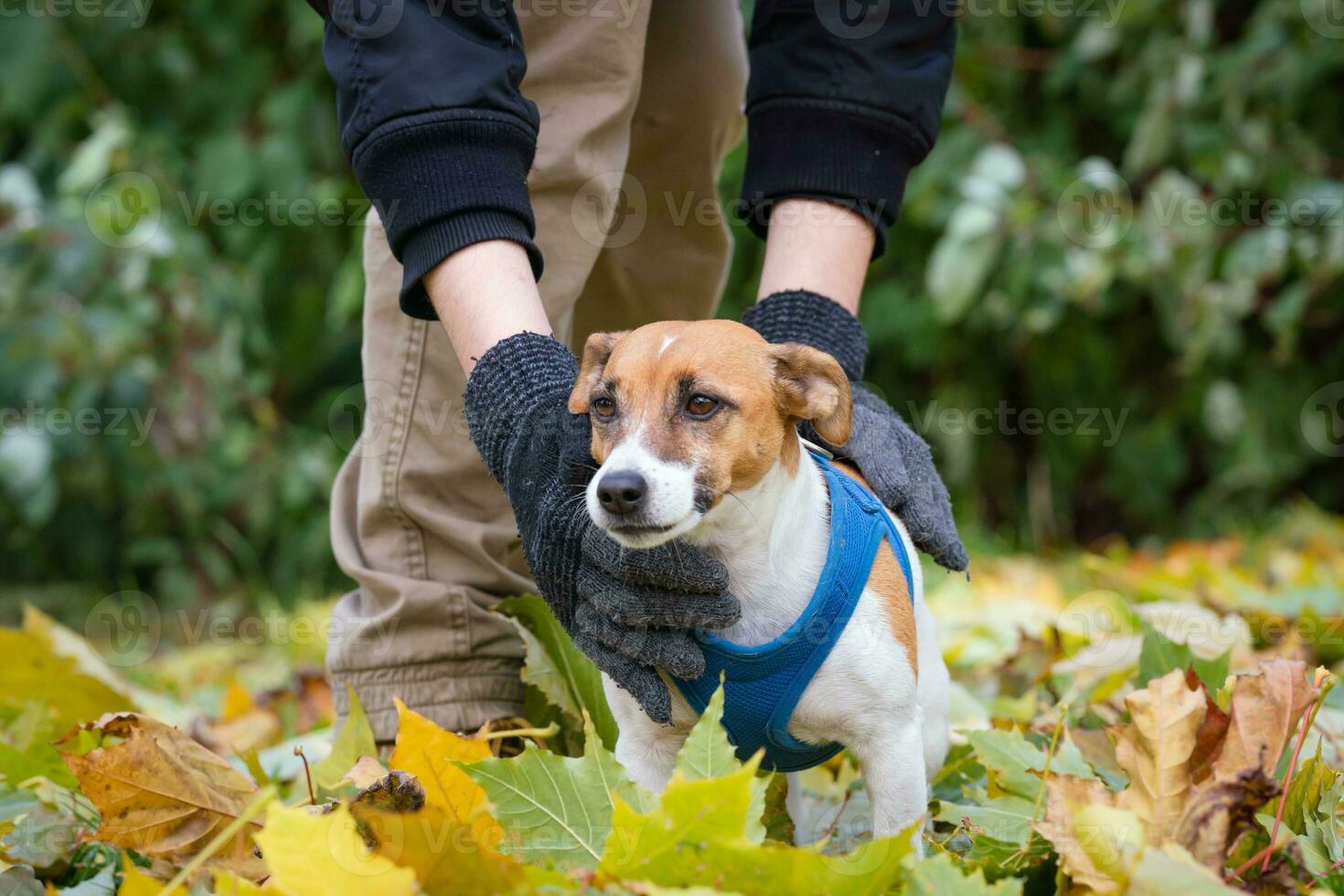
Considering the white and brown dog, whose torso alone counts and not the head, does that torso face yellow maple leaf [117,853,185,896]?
yes

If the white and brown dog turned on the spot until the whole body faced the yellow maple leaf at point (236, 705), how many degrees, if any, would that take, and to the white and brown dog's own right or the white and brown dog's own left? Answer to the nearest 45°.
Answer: approximately 90° to the white and brown dog's own right

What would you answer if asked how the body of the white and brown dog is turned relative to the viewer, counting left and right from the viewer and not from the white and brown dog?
facing the viewer and to the left of the viewer
